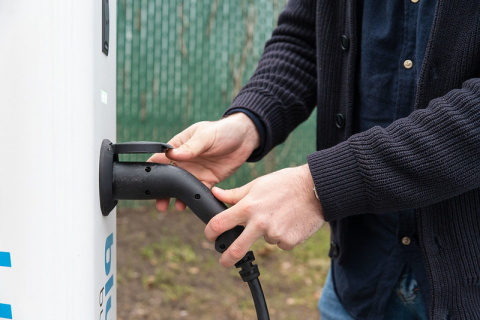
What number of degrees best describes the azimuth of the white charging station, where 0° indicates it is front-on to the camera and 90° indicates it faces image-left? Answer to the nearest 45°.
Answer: approximately 270°

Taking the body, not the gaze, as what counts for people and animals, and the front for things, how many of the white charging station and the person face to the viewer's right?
1

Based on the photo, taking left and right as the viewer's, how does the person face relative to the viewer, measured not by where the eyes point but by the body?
facing the viewer and to the left of the viewer
